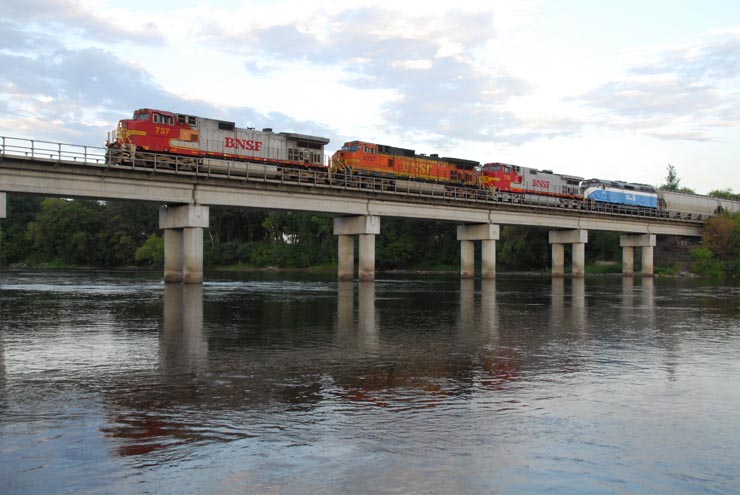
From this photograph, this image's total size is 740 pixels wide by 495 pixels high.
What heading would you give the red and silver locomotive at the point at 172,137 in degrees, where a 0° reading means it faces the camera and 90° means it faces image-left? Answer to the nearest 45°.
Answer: approximately 45°
